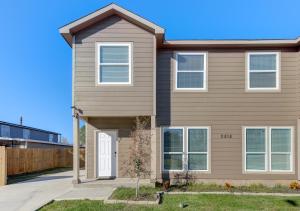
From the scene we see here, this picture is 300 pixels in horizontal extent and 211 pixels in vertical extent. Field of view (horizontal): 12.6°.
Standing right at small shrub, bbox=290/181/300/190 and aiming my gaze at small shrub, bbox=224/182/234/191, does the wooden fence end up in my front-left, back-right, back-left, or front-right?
front-right

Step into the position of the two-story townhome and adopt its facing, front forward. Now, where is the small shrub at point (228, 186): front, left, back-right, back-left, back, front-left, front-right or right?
front

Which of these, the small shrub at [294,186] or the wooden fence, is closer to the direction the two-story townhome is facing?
the small shrub

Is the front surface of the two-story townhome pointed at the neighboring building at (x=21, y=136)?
no

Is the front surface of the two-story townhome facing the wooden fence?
no

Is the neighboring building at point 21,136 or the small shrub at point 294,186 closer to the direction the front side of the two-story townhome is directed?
the small shrub
